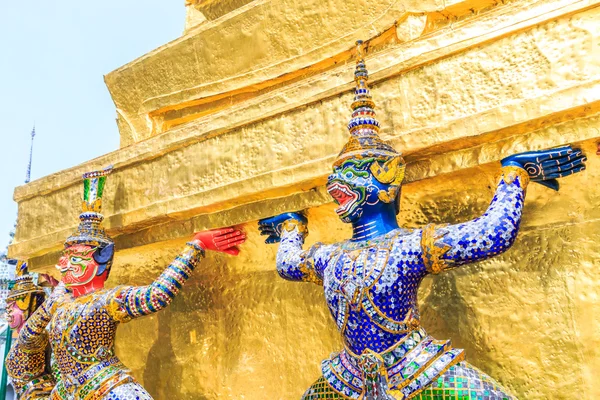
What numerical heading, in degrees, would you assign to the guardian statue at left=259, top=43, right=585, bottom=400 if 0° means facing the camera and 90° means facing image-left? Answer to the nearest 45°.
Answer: approximately 45°
